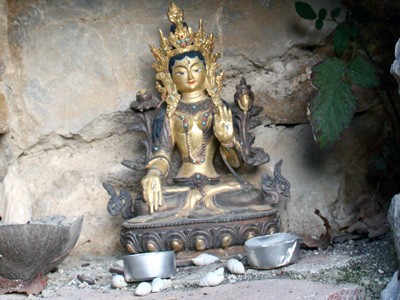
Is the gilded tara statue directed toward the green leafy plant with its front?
no

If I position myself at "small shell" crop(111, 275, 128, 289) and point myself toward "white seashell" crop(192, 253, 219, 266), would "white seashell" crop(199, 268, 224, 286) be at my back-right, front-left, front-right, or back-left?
front-right

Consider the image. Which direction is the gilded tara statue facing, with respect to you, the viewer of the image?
facing the viewer

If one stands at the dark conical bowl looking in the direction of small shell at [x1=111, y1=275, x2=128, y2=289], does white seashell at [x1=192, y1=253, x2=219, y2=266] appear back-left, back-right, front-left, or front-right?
front-left

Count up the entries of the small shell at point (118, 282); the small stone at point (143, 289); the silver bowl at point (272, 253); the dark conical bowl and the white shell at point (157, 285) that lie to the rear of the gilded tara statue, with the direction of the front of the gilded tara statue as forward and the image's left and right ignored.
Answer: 0

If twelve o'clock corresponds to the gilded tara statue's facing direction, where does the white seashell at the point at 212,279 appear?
The white seashell is roughly at 12 o'clock from the gilded tara statue.

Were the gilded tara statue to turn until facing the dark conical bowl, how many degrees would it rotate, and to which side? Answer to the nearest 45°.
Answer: approximately 45° to its right

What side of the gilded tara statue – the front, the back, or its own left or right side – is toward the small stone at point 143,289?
front

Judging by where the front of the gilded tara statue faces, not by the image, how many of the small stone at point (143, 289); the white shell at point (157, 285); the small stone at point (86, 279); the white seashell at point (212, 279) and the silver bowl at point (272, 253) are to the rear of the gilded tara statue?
0

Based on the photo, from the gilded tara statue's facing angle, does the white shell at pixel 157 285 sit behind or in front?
in front

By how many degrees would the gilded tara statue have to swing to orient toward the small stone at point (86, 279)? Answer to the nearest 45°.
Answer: approximately 45° to its right

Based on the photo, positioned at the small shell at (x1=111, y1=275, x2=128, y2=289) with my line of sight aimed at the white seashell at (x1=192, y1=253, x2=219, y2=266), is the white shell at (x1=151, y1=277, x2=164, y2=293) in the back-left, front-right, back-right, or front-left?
front-right

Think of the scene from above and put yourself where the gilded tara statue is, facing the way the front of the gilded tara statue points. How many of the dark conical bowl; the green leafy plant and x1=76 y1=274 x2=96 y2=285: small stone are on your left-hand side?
1
